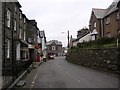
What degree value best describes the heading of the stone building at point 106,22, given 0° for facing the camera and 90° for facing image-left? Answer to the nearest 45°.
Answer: approximately 45°
